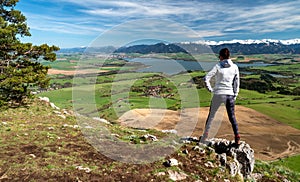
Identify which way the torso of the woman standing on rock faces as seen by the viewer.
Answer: away from the camera

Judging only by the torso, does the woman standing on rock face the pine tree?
no
